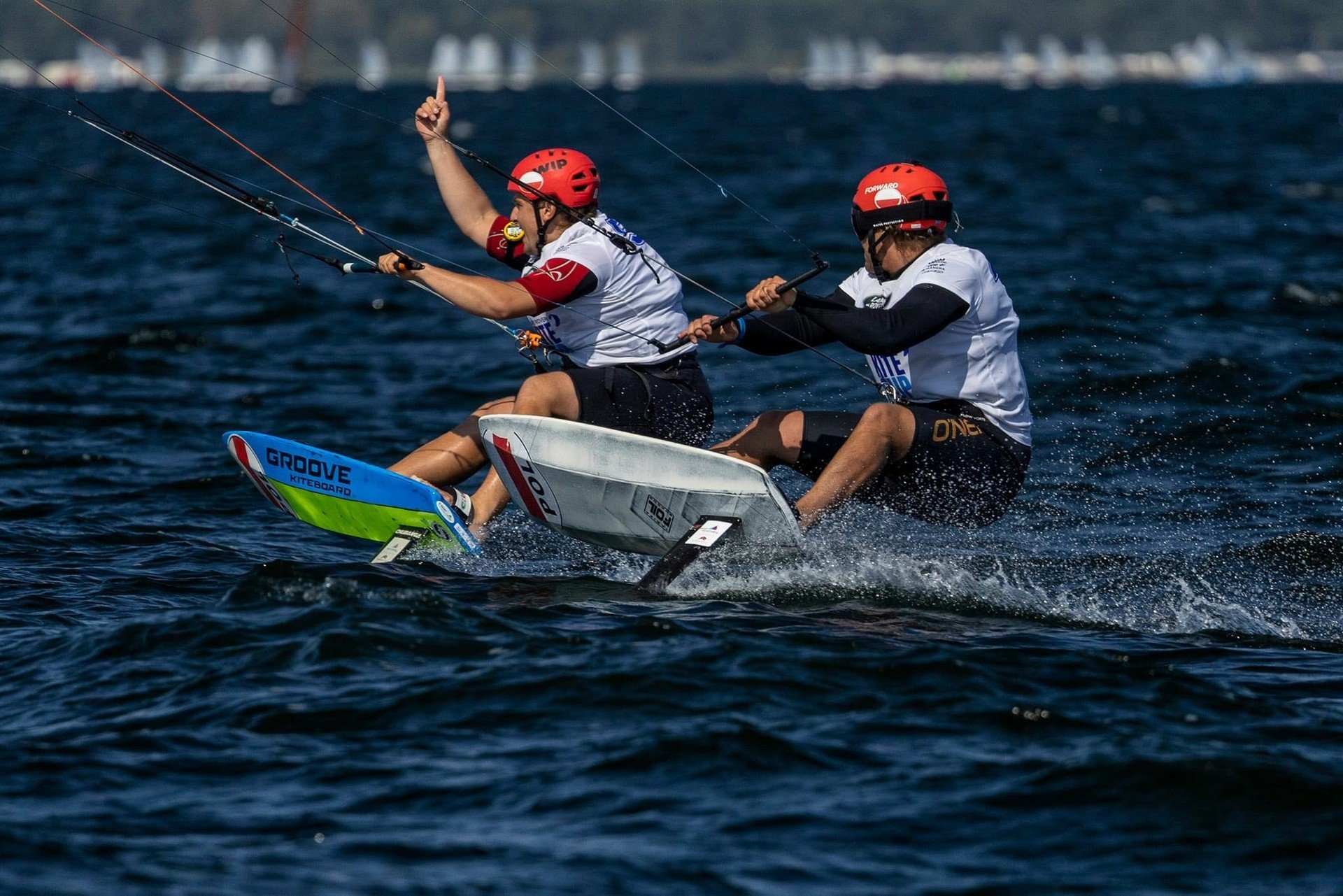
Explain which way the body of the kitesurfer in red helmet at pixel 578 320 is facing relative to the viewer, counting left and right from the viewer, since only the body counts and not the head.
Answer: facing to the left of the viewer

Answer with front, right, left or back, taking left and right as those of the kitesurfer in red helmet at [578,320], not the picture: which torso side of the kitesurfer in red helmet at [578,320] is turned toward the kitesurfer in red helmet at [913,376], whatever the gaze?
back
